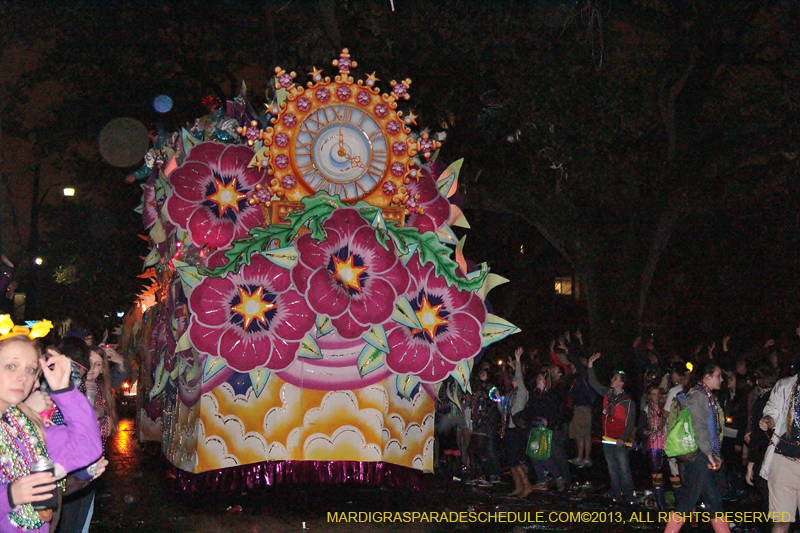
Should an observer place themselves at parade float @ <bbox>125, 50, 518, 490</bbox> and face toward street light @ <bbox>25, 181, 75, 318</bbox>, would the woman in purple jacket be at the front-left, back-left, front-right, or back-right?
back-left

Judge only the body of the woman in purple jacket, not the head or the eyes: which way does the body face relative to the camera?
toward the camera

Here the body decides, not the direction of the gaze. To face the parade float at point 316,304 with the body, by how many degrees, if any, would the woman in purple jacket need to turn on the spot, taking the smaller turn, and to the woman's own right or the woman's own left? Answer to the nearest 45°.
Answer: approximately 135° to the woman's own left

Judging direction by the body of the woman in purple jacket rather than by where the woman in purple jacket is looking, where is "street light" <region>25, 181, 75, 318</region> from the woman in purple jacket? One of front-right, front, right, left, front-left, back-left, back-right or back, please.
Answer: back

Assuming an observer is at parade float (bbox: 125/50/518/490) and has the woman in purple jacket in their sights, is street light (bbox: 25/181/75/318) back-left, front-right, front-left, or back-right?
back-right

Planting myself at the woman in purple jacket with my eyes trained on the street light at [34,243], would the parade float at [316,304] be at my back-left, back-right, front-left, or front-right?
front-right
